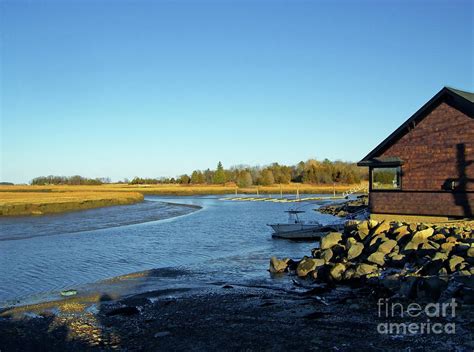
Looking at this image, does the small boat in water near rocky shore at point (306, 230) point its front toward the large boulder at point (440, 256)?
no

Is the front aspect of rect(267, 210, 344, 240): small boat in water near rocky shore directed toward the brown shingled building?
no

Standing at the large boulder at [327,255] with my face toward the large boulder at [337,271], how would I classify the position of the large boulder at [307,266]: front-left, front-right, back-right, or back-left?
front-right

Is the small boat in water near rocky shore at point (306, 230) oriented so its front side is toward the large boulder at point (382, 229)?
no
